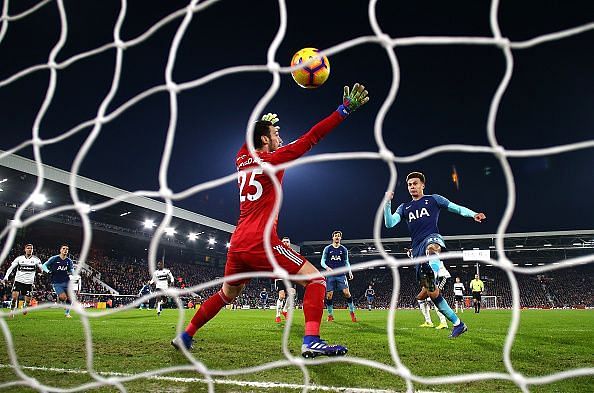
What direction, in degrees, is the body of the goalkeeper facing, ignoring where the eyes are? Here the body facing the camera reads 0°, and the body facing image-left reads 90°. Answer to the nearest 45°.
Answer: approximately 225°
